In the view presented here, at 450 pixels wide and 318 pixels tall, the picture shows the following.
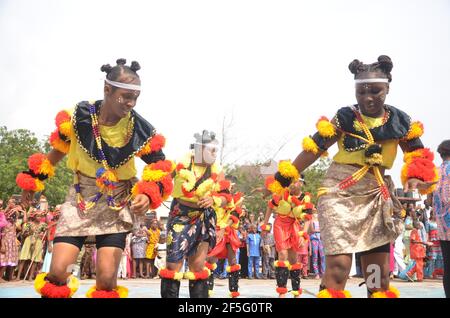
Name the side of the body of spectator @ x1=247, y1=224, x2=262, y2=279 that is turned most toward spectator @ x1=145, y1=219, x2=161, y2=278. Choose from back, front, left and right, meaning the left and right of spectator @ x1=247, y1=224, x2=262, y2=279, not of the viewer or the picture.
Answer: right

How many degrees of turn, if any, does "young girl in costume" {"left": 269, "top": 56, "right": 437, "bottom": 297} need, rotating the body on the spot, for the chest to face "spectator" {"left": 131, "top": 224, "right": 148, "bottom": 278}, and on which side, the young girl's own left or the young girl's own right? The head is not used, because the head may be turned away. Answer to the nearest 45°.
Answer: approximately 135° to the young girl's own right

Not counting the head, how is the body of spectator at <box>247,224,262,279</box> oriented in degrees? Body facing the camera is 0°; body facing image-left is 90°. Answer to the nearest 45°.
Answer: approximately 0°

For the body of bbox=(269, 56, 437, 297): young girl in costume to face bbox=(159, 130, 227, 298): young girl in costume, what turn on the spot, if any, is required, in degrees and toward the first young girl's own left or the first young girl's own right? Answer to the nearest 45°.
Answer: approximately 135° to the first young girl's own right

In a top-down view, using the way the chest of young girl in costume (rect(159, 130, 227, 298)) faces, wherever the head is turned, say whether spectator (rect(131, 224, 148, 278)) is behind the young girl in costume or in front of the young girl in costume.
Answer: behind

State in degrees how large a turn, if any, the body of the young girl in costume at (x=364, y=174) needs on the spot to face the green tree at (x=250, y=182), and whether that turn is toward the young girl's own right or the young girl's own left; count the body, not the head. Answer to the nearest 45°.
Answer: approximately 180°

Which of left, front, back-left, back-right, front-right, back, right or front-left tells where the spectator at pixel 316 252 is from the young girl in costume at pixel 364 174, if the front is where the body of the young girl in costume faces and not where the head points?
back

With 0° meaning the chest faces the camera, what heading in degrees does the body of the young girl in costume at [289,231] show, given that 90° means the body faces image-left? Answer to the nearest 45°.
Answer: approximately 0°

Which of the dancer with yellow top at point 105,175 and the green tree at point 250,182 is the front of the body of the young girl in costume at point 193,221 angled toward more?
the dancer with yellow top

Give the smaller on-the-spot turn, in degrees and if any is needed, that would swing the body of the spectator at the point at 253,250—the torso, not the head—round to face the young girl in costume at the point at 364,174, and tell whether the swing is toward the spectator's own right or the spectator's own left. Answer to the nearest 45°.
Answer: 0° — they already face them

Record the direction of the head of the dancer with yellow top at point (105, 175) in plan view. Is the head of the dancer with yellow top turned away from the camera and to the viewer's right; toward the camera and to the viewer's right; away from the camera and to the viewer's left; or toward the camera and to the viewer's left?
toward the camera and to the viewer's right

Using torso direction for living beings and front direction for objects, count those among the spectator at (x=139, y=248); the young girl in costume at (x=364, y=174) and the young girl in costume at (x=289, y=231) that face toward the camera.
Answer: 3
